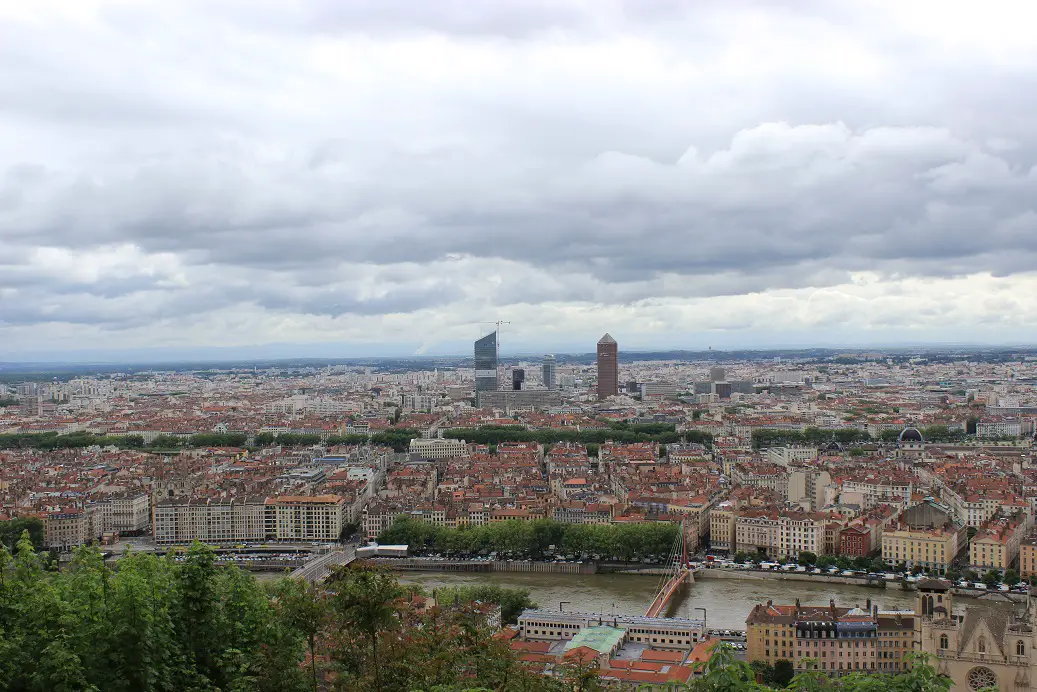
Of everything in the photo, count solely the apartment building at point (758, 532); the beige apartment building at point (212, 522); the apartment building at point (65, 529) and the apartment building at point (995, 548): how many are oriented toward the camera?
4

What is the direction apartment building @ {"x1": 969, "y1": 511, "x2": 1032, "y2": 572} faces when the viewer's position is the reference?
facing the viewer

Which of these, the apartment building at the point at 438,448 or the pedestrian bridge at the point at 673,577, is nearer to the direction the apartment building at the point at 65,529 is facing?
the pedestrian bridge

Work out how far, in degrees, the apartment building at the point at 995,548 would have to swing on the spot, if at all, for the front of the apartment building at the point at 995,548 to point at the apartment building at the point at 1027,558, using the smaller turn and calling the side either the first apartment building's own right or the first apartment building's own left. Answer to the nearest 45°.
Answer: approximately 45° to the first apartment building's own left

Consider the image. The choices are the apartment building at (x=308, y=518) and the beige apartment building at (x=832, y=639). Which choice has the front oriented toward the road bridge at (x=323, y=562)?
the apartment building

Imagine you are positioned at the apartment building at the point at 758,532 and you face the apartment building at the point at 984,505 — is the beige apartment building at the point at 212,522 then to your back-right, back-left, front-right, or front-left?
back-left

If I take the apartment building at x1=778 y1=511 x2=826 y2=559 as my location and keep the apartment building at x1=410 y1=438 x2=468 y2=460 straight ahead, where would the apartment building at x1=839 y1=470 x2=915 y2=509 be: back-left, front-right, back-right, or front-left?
front-right

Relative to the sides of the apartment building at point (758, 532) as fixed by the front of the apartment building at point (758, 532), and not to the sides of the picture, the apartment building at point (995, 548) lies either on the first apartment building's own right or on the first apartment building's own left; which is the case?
on the first apartment building's own left

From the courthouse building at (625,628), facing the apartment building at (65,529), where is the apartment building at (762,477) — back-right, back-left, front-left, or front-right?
front-right

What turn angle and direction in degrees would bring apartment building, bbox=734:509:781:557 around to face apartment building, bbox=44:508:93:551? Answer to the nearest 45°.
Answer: approximately 90° to its right

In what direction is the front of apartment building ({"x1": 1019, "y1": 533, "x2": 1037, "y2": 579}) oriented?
toward the camera
